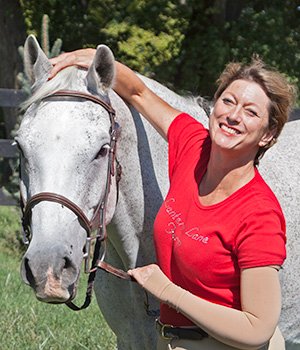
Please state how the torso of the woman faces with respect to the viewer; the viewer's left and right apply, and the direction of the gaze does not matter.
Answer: facing the viewer and to the left of the viewer
